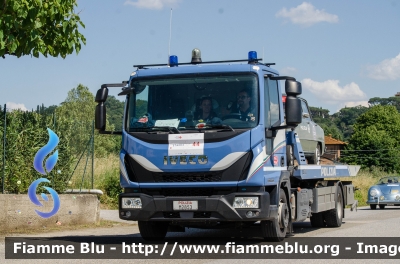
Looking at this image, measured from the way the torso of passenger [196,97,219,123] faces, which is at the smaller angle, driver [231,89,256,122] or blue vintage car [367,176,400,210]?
the driver

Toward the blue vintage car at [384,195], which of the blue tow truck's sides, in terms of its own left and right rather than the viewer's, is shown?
back

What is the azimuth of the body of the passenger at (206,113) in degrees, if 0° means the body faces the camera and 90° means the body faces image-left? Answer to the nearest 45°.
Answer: approximately 0°

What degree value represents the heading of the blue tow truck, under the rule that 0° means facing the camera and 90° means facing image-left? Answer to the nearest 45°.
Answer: approximately 45°

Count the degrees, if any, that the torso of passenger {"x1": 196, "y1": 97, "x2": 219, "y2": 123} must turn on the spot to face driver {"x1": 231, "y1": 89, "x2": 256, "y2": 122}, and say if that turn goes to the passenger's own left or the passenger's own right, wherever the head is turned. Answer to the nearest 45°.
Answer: approximately 90° to the passenger's own left
